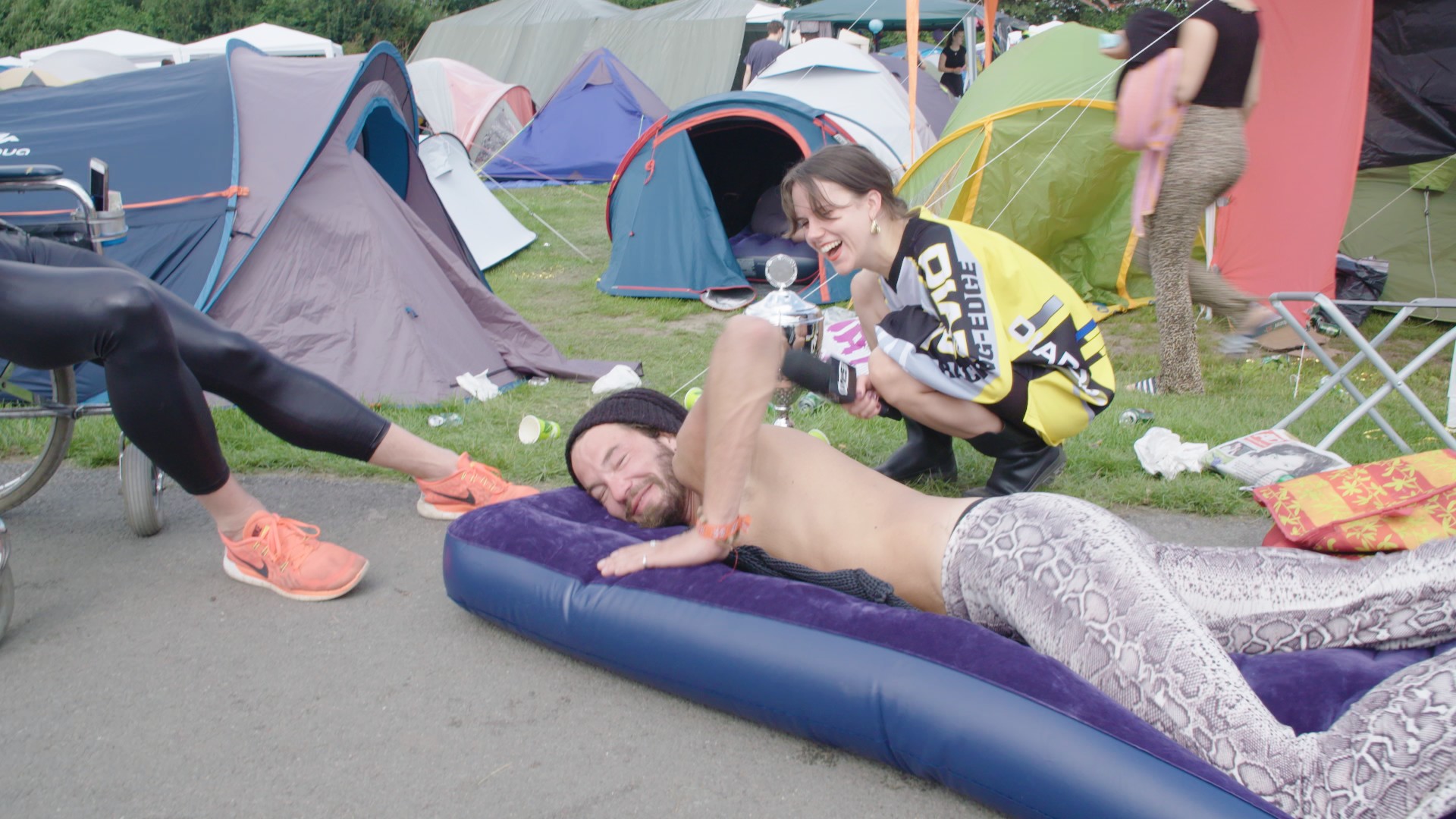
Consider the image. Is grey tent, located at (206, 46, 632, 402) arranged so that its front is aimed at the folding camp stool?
yes

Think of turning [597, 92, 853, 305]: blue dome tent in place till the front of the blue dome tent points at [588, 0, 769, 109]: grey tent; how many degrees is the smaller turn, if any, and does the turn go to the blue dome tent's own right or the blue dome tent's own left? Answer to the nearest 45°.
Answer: approximately 180°

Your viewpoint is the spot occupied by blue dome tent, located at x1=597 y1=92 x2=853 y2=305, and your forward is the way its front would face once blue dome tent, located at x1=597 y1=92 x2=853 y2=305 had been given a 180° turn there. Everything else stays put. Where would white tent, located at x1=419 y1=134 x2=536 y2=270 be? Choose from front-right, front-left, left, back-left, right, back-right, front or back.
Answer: front-left

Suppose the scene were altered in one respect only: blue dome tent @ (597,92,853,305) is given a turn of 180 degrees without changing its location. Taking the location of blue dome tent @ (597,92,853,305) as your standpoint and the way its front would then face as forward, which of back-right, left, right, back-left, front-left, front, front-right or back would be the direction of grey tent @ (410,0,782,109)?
front

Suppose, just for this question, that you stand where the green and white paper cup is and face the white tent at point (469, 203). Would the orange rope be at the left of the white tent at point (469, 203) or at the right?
left

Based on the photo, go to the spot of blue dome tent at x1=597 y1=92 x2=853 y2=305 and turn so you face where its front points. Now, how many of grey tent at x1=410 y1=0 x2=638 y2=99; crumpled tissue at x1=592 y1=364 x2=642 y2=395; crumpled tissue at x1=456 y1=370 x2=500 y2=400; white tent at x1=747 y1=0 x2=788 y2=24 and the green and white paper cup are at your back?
2

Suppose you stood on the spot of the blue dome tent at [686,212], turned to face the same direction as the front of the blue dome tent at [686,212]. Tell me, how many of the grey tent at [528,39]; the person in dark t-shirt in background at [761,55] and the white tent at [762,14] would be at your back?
3

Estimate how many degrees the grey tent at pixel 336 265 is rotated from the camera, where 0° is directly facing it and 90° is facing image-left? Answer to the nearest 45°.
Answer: approximately 315°

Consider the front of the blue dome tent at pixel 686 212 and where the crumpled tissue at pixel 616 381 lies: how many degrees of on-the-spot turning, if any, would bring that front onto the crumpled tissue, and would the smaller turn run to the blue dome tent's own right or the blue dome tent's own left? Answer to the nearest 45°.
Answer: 0° — it already faces it

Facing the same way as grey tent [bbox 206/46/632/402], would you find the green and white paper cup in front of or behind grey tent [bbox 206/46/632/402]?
in front

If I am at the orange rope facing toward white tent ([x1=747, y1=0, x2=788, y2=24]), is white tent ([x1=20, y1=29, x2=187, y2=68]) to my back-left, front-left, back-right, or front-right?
front-left

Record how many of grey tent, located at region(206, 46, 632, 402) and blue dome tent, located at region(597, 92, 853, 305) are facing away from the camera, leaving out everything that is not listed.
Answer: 0

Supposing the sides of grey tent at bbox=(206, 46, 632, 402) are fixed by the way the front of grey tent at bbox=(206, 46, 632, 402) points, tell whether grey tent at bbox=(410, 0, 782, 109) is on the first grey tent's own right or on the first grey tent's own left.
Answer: on the first grey tent's own left

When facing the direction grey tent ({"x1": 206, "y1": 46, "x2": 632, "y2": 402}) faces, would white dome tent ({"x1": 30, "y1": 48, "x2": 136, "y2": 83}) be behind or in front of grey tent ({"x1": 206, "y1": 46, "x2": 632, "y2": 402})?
behind

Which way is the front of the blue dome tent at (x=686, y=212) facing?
toward the camera
